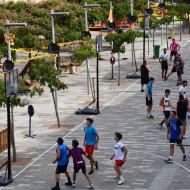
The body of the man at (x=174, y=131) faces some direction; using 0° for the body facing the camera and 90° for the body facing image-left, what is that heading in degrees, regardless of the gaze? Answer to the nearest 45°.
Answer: approximately 45°

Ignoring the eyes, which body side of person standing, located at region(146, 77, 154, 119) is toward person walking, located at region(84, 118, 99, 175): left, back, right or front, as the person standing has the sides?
right

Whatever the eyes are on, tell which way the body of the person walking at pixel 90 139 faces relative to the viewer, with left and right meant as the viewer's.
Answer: facing the viewer and to the left of the viewer

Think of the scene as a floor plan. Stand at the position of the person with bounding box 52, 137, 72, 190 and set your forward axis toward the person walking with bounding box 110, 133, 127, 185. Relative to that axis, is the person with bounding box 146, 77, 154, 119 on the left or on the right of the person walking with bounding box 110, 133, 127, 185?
left

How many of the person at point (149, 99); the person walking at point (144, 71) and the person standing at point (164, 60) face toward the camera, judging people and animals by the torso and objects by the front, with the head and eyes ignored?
1

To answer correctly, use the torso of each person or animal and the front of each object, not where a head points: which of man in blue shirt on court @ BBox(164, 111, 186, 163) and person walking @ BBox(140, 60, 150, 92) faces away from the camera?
the person walking

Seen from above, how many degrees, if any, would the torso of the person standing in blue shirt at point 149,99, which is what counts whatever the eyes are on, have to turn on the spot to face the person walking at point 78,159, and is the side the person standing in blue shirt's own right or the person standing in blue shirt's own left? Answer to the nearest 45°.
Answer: approximately 90° to the person standing in blue shirt's own right

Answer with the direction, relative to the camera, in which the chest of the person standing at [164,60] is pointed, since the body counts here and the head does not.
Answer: toward the camera

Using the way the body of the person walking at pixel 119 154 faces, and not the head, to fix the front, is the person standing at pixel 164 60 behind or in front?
behind

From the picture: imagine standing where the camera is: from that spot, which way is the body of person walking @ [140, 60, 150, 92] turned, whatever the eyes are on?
away from the camera
